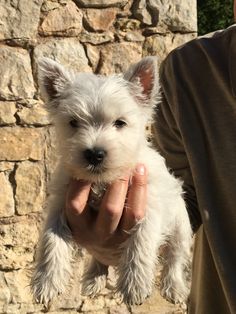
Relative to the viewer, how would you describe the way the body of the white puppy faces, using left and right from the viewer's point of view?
facing the viewer
